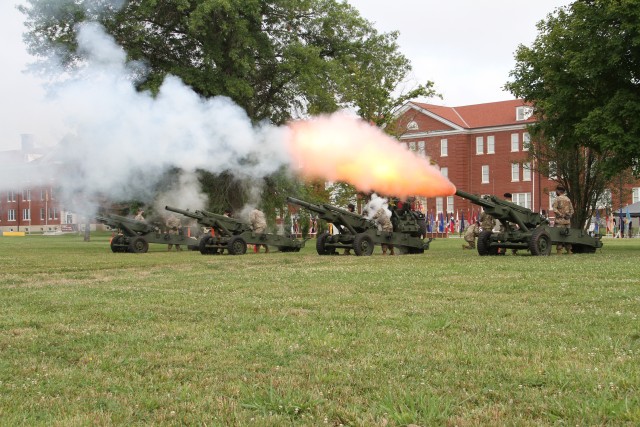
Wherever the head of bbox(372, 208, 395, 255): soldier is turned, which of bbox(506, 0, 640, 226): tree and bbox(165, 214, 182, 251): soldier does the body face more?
the soldier

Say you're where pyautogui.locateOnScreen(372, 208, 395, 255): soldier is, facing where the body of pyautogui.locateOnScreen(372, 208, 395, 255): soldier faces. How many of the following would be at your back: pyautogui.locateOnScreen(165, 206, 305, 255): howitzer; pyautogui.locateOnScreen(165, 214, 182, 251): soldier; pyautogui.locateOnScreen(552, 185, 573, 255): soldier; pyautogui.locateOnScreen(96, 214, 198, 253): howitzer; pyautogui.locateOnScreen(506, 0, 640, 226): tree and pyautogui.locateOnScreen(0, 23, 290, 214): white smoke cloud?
2

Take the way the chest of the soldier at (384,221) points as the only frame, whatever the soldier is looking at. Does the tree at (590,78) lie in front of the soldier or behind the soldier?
behind

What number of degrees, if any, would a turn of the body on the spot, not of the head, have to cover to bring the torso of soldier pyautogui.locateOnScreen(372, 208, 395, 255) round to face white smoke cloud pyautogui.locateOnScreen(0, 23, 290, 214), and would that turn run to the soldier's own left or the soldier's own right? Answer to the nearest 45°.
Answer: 0° — they already face it

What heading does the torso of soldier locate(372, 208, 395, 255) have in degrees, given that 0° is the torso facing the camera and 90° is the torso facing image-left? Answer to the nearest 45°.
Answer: approximately 90°

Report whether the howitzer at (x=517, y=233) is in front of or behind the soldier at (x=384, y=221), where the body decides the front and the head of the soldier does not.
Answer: behind

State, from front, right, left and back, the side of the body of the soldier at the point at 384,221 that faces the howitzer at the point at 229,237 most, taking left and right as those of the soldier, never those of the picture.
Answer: front

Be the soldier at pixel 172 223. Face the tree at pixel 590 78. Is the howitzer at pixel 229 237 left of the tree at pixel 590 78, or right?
right
